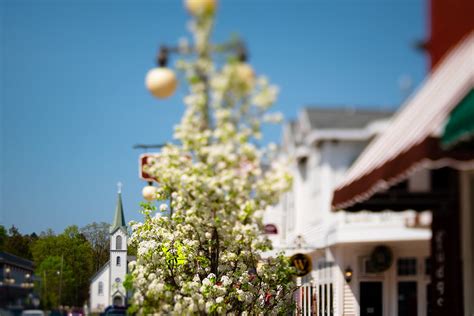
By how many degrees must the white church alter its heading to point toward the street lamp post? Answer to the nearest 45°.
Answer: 0° — it already faces it

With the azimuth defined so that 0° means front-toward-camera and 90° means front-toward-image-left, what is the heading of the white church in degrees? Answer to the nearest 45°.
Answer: approximately 0°

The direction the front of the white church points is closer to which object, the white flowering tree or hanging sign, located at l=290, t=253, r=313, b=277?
the white flowering tree

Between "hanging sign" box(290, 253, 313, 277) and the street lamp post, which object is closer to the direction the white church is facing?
the street lamp post

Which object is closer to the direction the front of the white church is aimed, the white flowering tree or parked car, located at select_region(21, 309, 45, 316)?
the white flowering tree
